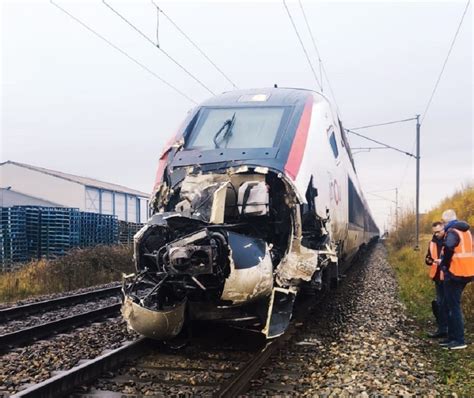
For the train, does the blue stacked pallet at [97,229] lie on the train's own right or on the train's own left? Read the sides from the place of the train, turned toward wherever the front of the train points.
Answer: on the train's own right

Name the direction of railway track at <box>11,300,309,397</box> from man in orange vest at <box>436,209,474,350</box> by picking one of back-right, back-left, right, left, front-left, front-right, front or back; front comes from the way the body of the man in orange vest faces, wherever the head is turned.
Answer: left

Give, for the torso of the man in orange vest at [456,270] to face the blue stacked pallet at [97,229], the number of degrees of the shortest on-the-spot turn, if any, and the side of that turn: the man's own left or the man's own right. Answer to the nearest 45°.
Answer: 0° — they already face it

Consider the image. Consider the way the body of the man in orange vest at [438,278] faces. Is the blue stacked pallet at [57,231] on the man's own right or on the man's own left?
on the man's own right

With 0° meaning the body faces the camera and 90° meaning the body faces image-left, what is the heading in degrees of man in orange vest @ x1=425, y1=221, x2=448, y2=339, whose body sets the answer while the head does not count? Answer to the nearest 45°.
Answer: approximately 45°

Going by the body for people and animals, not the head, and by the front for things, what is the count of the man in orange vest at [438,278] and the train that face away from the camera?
0

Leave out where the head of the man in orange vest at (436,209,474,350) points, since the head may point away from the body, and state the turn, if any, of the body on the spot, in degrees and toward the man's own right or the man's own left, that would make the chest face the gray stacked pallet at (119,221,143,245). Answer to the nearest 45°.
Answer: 0° — they already face it

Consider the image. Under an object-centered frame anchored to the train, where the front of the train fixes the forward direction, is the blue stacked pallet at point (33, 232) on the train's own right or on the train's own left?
on the train's own right

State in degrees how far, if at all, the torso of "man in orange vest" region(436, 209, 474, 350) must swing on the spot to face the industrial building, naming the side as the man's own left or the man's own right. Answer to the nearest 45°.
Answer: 0° — they already face it

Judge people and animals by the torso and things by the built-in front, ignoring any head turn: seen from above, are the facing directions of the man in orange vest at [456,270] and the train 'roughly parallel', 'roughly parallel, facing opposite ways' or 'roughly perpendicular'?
roughly perpendicular

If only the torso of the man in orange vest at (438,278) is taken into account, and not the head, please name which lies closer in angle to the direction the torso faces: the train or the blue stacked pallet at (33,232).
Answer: the train

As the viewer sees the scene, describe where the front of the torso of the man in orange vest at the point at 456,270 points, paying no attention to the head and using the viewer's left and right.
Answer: facing away from the viewer and to the left of the viewer

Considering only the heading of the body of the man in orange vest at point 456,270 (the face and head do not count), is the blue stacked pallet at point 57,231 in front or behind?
in front

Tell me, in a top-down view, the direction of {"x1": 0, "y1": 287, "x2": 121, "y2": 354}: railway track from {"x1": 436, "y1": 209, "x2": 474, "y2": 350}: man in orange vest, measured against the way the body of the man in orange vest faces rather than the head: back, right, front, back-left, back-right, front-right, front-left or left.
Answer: front-left
